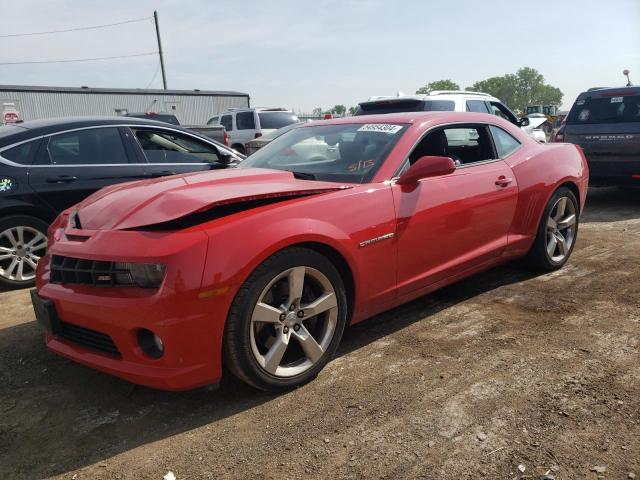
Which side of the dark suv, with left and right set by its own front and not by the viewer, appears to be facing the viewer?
back

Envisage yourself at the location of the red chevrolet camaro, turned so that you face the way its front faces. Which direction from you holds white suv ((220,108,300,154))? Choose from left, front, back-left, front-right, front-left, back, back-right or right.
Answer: back-right

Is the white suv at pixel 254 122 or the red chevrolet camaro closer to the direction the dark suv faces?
the white suv

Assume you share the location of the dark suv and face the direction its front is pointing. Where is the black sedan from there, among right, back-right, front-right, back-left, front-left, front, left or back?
back-left

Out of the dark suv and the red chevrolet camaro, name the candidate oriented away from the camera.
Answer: the dark suv

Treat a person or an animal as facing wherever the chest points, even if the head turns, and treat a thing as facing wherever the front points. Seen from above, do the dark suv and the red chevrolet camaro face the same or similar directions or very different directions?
very different directions

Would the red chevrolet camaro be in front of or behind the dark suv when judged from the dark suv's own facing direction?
behind

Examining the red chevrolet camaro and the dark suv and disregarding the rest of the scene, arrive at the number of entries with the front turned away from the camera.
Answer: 1

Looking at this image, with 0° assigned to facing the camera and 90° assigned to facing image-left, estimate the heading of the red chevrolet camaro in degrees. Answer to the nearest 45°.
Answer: approximately 45°

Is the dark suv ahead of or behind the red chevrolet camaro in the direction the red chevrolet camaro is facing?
behind

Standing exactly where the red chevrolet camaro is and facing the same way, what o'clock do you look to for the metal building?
The metal building is roughly at 4 o'clock from the red chevrolet camaro.

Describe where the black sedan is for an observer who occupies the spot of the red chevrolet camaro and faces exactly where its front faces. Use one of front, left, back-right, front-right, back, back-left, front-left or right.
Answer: right
